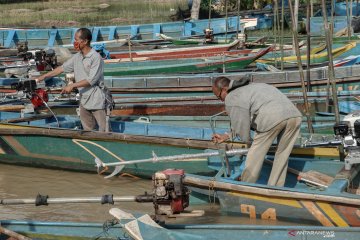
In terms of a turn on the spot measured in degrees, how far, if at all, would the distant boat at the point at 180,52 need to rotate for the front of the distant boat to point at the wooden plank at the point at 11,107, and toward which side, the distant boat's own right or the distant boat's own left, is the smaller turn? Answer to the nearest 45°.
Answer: approximately 135° to the distant boat's own right

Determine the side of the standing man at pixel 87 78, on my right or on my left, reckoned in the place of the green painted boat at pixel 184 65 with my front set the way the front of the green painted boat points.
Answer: on my right

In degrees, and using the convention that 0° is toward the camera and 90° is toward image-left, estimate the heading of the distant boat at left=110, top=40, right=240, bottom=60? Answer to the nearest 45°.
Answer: approximately 270°

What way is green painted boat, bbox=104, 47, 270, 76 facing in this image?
to the viewer's right

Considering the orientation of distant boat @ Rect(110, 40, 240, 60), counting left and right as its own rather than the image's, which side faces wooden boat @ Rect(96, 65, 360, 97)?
right

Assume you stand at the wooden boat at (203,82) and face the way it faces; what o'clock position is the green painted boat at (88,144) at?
The green painted boat is roughly at 4 o'clock from the wooden boat.

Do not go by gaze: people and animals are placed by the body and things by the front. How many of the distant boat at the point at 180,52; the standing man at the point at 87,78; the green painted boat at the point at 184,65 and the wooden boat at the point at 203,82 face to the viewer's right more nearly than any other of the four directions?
3

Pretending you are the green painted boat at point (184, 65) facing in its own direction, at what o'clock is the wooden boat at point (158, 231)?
The wooden boat is roughly at 3 o'clock from the green painted boat.

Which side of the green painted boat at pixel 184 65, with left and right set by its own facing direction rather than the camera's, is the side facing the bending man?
right
